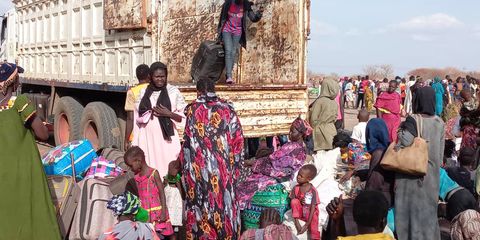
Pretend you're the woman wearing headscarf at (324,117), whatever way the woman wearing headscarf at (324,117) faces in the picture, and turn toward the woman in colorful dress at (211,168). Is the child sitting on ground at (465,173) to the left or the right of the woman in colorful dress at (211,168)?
left

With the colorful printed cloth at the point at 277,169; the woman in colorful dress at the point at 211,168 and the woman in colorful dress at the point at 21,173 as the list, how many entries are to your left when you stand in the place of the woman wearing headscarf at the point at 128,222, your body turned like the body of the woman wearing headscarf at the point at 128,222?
1

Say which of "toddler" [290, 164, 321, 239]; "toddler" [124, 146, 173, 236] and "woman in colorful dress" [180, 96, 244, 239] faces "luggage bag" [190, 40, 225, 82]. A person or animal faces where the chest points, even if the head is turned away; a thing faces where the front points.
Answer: the woman in colorful dress

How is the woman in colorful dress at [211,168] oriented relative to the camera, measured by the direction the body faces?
away from the camera

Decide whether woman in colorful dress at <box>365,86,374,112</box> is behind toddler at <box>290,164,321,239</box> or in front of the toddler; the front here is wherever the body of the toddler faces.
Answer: behind

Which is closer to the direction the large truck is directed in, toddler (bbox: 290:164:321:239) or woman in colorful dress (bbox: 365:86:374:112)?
the woman in colorful dress

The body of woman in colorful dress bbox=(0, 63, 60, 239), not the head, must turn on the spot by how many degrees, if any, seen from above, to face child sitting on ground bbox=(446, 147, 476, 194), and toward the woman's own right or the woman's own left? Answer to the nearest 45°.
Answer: approximately 90° to the woman's own right

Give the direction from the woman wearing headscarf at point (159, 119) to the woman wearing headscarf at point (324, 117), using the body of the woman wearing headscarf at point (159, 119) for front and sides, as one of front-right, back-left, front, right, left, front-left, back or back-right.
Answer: back-left

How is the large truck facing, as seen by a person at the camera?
facing away from the viewer and to the left of the viewer

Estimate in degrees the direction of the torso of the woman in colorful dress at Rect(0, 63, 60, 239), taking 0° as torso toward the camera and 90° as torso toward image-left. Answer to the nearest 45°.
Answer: approximately 180°

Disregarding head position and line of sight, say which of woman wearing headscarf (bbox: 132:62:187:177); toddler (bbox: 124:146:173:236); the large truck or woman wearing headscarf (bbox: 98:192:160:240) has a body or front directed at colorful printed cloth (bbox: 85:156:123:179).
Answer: woman wearing headscarf (bbox: 98:192:160:240)

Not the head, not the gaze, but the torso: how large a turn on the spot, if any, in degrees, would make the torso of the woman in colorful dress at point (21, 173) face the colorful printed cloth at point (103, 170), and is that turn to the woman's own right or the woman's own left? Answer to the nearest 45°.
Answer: approximately 45° to the woman's own right

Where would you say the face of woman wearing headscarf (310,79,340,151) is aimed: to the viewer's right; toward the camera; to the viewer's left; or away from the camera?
away from the camera

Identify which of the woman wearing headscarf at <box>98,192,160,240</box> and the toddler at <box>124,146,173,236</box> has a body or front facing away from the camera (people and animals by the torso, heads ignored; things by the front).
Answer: the woman wearing headscarf

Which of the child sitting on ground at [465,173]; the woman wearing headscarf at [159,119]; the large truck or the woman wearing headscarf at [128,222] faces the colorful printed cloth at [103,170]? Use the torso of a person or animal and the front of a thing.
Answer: the woman wearing headscarf at [128,222]

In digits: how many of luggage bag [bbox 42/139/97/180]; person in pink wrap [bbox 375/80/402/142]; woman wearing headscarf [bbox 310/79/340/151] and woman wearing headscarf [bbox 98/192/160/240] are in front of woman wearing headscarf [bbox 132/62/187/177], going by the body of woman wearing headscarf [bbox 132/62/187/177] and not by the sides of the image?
1

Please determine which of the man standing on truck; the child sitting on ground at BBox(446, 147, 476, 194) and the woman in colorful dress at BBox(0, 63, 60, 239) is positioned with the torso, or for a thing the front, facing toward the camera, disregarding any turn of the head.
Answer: the man standing on truck

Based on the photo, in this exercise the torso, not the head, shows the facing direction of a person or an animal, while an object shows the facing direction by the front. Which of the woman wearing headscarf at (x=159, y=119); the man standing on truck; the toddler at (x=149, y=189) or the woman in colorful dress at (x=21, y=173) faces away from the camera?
the woman in colorful dress
